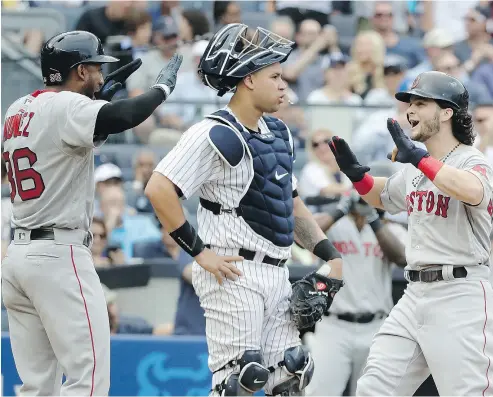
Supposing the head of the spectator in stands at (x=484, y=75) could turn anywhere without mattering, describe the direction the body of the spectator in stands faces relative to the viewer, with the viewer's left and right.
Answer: facing the viewer

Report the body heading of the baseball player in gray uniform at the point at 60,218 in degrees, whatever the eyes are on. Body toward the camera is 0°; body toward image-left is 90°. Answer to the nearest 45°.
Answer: approximately 225°

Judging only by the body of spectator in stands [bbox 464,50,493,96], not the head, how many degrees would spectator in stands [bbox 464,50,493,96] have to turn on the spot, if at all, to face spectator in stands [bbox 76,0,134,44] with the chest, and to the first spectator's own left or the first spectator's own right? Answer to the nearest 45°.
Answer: approximately 90° to the first spectator's own right

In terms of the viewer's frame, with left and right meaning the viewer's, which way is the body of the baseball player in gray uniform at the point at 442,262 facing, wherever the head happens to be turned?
facing the viewer and to the left of the viewer

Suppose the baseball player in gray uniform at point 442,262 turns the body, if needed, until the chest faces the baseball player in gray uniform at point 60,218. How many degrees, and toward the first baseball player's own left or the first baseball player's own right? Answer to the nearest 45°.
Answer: approximately 45° to the first baseball player's own right

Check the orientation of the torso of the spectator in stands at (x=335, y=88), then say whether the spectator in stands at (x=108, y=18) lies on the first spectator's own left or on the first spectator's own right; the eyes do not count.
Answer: on the first spectator's own right

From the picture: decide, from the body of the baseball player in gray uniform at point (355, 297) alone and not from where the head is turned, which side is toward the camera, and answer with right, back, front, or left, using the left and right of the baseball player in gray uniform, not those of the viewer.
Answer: front

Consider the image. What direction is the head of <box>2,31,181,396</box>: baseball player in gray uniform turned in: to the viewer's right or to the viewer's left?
to the viewer's right

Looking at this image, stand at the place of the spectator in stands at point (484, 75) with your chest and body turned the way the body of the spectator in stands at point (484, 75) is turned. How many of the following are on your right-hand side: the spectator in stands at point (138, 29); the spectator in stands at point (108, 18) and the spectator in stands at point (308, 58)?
3

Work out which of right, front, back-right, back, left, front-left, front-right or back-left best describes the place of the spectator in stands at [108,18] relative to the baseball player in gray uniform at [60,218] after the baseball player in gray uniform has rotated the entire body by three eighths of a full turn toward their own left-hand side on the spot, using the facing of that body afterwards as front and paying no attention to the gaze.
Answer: right

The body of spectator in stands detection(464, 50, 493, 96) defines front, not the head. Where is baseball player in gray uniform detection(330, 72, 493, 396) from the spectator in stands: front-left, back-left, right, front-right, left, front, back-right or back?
front

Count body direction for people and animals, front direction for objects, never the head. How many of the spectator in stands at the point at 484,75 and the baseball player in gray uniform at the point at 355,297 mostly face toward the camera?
2

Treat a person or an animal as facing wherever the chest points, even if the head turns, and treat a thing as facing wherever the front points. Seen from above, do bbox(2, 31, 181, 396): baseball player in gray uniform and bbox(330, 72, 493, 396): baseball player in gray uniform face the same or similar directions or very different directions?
very different directions
